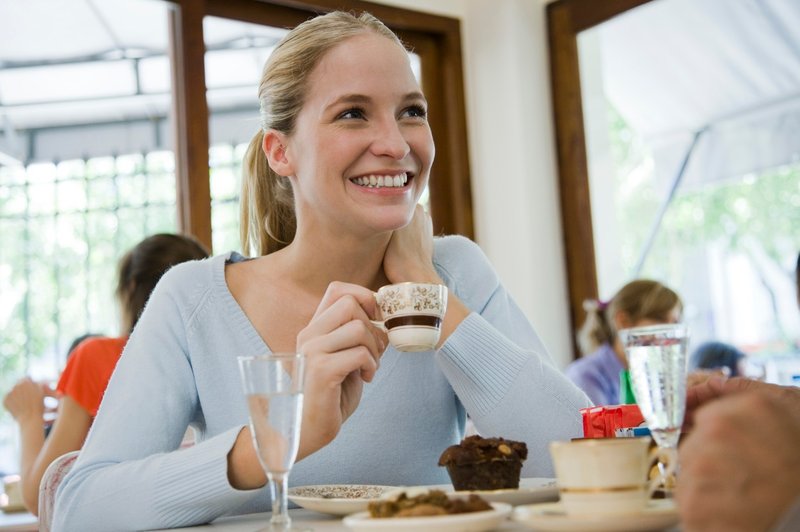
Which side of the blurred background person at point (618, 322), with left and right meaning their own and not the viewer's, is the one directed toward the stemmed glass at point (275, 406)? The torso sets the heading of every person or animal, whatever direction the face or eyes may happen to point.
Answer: right

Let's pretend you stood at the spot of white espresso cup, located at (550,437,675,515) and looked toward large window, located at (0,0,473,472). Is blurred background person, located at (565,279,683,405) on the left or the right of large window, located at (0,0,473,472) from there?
right

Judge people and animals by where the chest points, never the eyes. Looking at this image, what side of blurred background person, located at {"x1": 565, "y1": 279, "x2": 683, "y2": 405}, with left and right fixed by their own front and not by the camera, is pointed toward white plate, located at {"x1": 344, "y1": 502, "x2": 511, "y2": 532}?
right

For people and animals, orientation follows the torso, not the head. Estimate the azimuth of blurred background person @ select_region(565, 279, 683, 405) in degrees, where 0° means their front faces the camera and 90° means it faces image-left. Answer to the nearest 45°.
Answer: approximately 270°

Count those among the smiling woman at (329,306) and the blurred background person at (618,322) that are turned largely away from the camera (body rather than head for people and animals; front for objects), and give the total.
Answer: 0

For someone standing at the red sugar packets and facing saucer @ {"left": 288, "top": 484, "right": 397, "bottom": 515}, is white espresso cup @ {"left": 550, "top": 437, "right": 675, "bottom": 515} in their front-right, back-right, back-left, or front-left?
front-left

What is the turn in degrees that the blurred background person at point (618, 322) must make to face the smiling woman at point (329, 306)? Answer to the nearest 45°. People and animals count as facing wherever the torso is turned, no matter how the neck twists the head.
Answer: approximately 90° to their right

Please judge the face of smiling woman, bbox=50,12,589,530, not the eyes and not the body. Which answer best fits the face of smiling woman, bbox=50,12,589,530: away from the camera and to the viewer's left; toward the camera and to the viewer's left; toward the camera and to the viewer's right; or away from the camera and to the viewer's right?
toward the camera and to the viewer's right

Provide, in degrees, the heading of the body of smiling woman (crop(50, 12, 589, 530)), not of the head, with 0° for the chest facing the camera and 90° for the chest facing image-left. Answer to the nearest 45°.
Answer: approximately 315°

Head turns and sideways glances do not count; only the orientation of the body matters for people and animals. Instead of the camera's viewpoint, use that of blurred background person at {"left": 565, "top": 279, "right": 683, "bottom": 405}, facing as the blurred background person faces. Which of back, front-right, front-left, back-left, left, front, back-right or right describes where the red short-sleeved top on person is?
back-right
